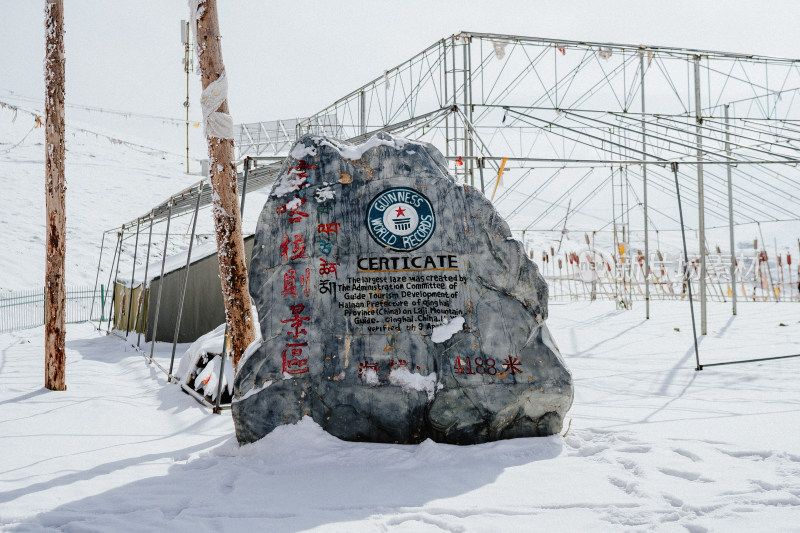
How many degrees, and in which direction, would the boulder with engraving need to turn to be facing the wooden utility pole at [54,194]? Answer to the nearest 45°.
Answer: approximately 135° to its right

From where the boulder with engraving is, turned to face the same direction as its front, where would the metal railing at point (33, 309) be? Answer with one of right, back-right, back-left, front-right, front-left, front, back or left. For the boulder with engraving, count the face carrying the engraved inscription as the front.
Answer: back-right

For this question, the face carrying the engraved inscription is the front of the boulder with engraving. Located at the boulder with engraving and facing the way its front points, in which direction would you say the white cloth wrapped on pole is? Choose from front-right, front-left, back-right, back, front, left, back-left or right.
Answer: back-right

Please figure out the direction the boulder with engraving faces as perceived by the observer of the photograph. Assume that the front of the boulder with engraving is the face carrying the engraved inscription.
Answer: facing the viewer

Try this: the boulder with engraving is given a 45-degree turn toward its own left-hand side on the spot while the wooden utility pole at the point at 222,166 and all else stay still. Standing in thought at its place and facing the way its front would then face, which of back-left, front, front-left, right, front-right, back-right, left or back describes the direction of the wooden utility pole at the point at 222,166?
back
